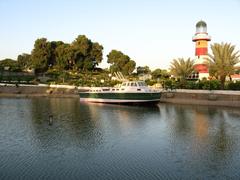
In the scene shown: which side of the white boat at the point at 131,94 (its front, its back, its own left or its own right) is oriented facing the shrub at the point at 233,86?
front

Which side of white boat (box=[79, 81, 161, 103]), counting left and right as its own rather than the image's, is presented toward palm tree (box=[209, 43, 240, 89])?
front

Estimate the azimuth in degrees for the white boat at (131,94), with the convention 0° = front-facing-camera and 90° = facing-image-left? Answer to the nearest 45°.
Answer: approximately 270°

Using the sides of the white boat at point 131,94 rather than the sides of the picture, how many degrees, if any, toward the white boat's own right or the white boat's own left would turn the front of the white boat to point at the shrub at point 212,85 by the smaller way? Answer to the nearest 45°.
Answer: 0° — it already faces it
